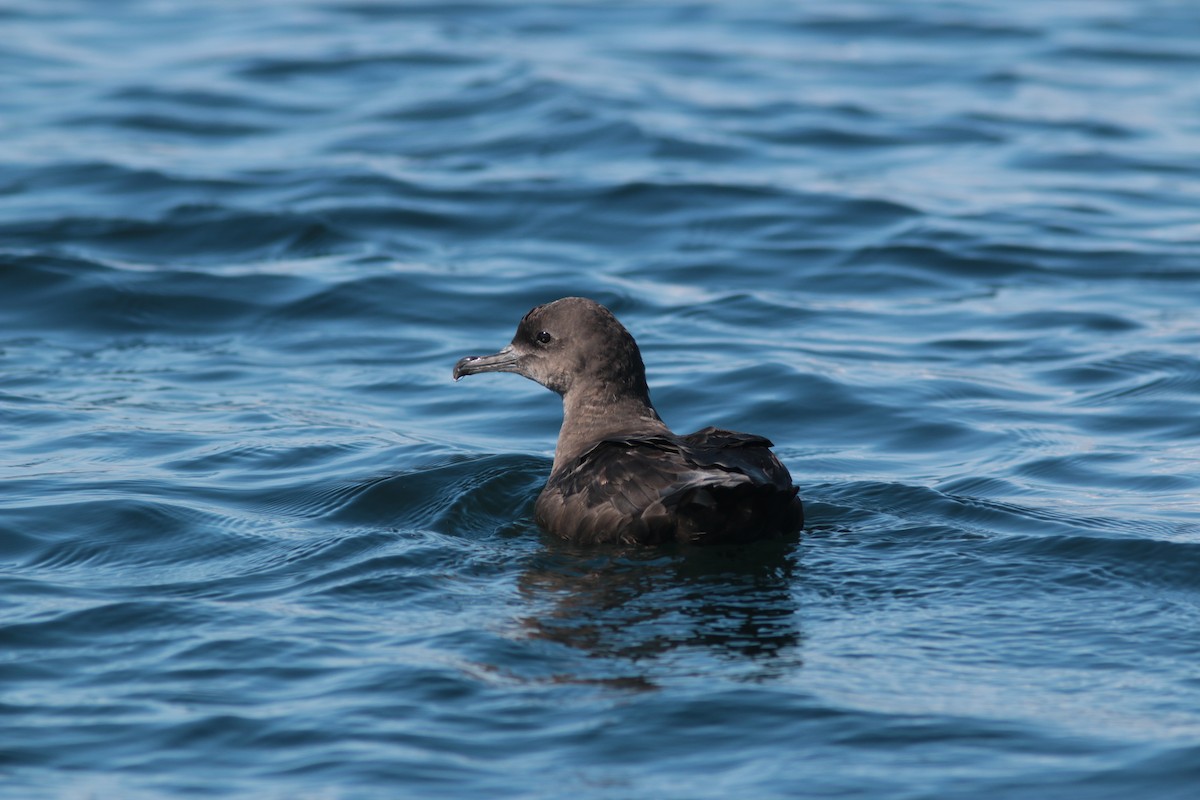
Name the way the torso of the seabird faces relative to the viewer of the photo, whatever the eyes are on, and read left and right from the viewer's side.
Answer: facing away from the viewer and to the left of the viewer
